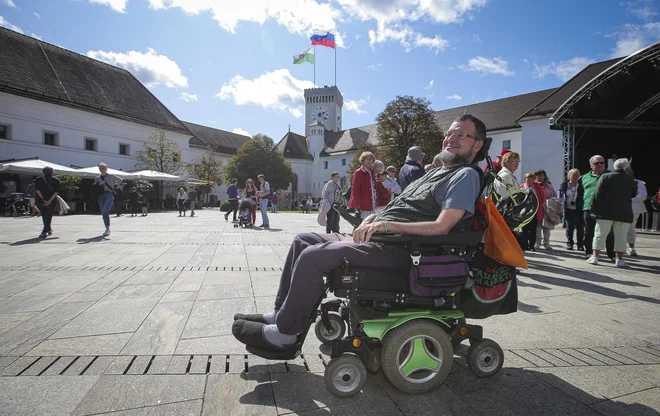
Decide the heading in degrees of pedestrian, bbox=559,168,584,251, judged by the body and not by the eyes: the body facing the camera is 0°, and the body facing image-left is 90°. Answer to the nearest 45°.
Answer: approximately 0°

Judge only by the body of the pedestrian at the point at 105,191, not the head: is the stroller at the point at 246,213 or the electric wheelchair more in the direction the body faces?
the electric wheelchair

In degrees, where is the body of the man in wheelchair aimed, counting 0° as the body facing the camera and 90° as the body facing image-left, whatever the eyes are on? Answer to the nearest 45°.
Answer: approximately 90°

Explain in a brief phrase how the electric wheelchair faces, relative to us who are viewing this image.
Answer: facing to the left of the viewer

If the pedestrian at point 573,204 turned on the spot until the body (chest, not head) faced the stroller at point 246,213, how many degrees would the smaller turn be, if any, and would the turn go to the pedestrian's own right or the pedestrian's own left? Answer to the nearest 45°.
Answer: approximately 90° to the pedestrian's own right

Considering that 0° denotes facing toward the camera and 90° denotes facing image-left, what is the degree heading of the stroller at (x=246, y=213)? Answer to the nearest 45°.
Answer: approximately 45°
